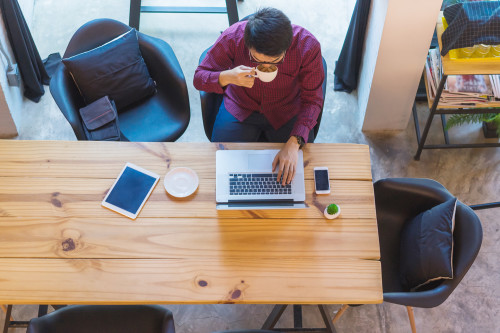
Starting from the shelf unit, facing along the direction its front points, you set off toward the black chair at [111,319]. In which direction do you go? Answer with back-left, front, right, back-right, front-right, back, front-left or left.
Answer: front-right

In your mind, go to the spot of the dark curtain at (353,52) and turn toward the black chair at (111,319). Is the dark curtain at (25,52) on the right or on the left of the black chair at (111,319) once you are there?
right

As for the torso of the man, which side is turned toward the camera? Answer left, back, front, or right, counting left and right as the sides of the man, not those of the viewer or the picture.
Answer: front

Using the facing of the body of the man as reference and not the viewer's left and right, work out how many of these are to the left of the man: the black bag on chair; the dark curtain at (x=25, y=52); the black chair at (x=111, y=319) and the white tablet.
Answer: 0

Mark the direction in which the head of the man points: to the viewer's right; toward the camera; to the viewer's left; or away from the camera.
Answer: toward the camera

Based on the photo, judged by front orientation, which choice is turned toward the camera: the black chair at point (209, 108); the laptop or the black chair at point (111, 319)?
the black chair at point (209, 108)

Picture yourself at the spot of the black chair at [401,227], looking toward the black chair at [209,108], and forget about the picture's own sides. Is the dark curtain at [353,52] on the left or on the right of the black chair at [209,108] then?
right

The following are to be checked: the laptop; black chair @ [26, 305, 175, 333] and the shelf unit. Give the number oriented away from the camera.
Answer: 2

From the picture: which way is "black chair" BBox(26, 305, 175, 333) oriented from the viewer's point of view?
away from the camera

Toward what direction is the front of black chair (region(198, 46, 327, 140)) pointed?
toward the camera

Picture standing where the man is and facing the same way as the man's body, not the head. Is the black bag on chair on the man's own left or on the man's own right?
on the man's own right

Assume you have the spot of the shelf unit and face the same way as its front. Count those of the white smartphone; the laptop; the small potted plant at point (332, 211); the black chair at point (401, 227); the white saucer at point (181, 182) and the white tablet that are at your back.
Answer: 0

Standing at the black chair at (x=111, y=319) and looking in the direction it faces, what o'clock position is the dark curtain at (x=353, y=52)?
The dark curtain is roughly at 2 o'clock from the black chair.

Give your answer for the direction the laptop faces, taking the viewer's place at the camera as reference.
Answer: facing away from the viewer

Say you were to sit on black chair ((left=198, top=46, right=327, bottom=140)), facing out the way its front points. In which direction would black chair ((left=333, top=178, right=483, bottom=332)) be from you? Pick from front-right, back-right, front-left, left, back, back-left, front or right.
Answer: front-left

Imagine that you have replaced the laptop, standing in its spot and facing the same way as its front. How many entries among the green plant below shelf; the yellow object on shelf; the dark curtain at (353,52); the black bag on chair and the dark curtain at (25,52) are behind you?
0

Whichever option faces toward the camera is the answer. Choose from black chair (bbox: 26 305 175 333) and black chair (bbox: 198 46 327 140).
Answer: black chair (bbox: 198 46 327 140)
